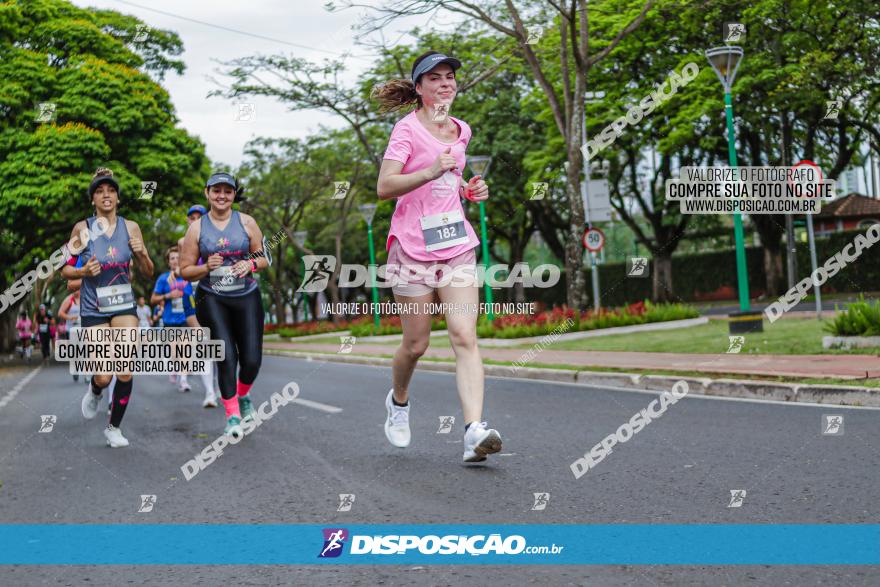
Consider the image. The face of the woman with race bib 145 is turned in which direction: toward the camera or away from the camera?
toward the camera

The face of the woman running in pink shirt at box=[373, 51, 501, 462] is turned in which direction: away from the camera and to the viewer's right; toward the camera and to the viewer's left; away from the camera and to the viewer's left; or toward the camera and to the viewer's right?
toward the camera and to the viewer's right

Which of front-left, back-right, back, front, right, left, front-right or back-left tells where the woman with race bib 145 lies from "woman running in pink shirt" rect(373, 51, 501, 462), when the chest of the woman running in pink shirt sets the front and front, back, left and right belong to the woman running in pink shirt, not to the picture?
back

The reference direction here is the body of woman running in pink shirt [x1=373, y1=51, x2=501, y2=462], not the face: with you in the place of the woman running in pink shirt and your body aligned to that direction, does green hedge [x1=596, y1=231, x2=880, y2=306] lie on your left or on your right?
on your left

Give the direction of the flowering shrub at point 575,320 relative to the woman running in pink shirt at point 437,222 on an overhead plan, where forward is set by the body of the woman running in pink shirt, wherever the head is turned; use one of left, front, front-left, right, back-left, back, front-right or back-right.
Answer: back-left

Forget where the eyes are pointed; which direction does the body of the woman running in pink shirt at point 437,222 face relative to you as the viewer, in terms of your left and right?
facing the viewer and to the right of the viewer

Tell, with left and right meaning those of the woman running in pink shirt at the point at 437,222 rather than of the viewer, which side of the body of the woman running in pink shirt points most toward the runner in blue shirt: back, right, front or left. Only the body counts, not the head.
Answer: back

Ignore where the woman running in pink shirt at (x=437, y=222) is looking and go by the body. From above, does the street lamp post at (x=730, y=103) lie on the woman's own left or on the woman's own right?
on the woman's own left

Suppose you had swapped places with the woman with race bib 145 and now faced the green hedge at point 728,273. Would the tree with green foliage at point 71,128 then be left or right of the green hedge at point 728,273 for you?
left
